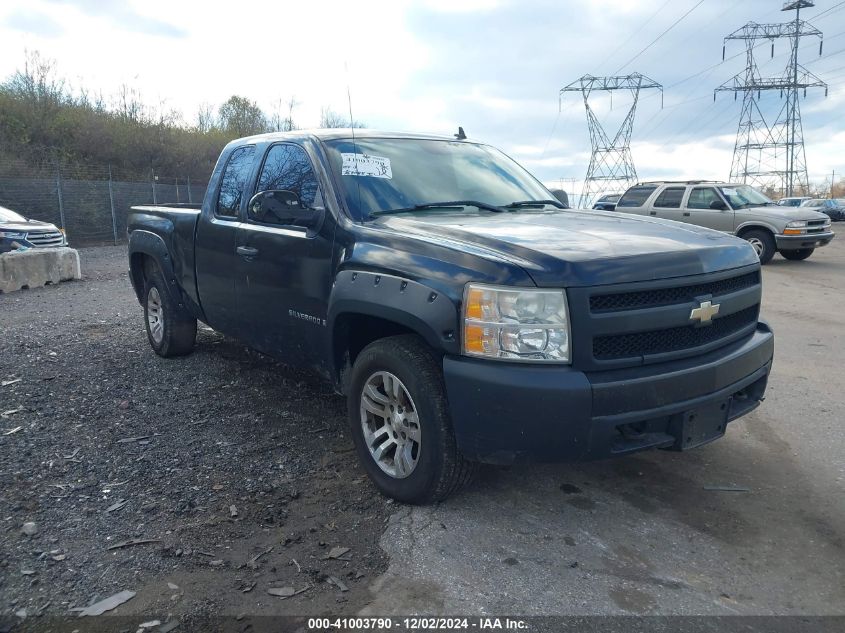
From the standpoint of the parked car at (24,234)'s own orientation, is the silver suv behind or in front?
in front

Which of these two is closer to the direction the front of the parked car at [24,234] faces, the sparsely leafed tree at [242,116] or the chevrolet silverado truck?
the chevrolet silverado truck

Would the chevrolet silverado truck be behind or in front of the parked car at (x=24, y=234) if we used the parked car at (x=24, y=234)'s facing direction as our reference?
in front

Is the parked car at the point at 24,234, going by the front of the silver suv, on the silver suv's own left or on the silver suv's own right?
on the silver suv's own right

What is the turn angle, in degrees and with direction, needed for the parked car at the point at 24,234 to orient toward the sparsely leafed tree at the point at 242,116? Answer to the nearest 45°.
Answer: approximately 90° to its left

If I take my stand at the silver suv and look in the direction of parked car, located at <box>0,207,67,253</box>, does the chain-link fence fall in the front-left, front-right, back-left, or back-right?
front-right

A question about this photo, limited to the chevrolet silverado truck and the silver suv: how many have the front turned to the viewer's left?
0

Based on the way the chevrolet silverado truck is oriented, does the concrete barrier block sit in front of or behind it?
behind

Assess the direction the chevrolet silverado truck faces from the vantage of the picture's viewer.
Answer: facing the viewer and to the right of the viewer

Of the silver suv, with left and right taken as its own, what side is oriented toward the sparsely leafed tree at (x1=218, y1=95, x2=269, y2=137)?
back

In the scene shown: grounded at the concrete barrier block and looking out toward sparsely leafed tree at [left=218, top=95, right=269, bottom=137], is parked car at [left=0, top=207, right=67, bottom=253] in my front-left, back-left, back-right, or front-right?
front-left

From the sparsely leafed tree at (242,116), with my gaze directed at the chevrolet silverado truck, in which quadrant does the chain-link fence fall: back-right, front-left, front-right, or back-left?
front-right

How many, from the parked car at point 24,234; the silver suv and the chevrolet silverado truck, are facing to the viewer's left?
0

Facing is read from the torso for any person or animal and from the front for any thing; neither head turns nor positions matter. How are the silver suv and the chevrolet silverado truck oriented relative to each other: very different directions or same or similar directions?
same or similar directions
